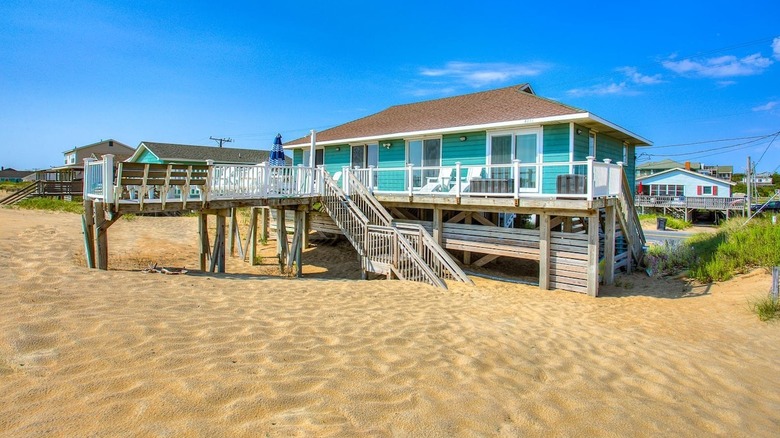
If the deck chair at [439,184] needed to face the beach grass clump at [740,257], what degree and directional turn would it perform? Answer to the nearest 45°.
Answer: approximately 135° to its left

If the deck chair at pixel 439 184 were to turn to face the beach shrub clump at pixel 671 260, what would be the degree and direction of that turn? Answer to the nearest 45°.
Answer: approximately 135° to its left

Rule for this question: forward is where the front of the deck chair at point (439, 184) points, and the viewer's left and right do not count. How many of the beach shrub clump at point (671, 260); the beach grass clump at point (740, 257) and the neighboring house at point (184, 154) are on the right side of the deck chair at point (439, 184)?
1

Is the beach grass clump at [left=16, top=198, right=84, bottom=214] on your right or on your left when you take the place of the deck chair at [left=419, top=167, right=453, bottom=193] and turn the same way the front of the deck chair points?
on your right

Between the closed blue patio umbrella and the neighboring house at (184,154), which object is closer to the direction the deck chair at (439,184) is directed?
the closed blue patio umbrella

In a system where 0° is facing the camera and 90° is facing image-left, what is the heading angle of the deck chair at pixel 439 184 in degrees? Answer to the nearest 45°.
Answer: approximately 45°

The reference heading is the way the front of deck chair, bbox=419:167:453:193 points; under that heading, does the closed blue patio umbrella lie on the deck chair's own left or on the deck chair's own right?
on the deck chair's own right

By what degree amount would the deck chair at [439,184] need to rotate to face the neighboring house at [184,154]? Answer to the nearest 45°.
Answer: approximately 90° to its right

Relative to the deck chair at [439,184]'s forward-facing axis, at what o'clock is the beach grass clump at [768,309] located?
The beach grass clump is roughly at 9 o'clock from the deck chair.
